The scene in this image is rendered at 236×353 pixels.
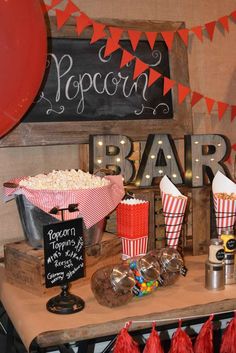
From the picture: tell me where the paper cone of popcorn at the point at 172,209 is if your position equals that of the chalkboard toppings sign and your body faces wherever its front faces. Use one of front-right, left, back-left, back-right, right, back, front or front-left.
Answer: left

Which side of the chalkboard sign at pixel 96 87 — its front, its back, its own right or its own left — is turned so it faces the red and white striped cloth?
front

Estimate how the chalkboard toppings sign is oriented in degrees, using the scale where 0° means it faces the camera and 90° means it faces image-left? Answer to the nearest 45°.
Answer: approximately 315°

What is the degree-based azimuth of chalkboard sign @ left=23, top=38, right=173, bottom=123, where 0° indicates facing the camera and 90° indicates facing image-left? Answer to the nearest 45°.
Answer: approximately 0°

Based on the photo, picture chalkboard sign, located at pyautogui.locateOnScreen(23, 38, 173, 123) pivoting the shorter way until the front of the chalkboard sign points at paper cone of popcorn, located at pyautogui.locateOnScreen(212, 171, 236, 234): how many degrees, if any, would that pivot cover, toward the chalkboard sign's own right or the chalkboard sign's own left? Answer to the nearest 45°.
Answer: approximately 45° to the chalkboard sign's own left

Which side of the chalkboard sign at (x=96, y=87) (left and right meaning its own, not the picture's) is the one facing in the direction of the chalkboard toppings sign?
front

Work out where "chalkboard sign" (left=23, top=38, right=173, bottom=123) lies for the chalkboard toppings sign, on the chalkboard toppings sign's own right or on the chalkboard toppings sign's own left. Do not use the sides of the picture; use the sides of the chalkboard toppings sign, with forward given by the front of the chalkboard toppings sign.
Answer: on the chalkboard toppings sign's own left

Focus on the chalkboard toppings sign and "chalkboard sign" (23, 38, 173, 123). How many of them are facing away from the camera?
0
